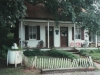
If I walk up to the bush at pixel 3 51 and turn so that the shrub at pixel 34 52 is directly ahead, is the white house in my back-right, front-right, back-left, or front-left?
front-left

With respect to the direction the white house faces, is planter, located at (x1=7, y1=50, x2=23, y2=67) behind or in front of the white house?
in front

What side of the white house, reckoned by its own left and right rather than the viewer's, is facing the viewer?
front

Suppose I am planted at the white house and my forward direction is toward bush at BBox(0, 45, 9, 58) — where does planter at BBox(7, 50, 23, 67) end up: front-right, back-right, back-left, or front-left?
front-left

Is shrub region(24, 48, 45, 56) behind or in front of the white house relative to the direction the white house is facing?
in front

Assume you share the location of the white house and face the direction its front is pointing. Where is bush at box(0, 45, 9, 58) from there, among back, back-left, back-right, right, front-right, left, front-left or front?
front-right
